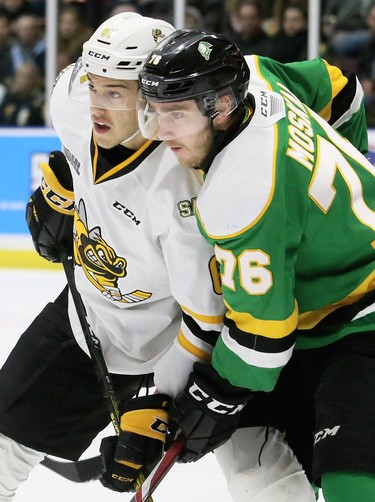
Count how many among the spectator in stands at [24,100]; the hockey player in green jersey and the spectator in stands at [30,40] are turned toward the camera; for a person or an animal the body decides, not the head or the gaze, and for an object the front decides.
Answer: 2

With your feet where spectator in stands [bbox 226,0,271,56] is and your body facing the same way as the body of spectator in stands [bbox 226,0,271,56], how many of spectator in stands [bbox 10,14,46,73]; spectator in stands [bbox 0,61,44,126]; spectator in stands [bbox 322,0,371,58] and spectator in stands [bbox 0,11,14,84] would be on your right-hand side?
3

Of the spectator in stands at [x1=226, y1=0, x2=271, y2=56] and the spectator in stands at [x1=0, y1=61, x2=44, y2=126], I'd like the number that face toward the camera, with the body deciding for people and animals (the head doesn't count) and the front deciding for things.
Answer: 2

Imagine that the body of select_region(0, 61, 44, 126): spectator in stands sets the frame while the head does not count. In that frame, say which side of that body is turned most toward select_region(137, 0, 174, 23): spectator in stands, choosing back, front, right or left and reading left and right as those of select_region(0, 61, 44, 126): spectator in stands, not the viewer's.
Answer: left

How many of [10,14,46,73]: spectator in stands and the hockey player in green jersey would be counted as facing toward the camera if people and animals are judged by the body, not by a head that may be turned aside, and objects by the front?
1

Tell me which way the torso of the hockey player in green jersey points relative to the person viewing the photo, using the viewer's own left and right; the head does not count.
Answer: facing to the left of the viewer

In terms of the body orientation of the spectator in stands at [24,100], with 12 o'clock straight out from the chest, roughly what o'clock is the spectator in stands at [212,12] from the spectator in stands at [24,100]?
the spectator in stands at [212,12] is roughly at 9 o'clock from the spectator in stands at [24,100].

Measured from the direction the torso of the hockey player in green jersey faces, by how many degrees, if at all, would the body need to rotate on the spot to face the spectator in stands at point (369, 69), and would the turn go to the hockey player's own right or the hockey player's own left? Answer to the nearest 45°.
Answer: approximately 90° to the hockey player's own right
